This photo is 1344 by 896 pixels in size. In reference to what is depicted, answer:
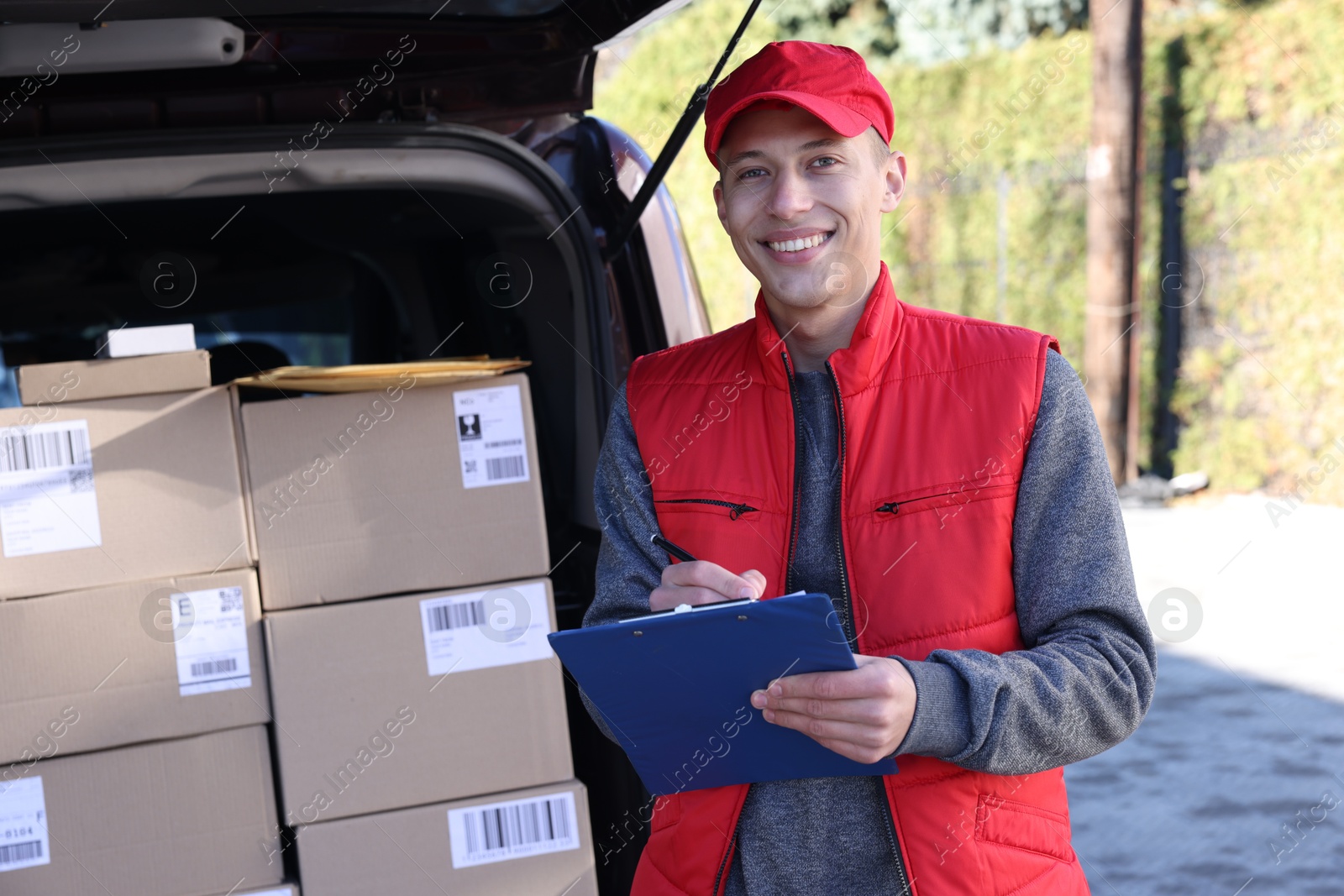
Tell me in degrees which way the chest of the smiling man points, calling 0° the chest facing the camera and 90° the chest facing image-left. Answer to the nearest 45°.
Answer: approximately 0°

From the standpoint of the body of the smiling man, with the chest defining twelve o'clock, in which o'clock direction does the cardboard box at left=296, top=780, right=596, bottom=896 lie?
The cardboard box is roughly at 4 o'clock from the smiling man.

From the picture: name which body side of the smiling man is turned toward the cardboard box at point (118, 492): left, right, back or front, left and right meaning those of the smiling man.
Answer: right

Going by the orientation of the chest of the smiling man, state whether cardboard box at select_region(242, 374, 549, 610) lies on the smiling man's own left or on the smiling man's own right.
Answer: on the smiling man's own right

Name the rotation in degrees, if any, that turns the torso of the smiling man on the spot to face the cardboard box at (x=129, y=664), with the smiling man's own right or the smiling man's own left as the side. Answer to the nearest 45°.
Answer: approximately 90° to the smiling man's own right

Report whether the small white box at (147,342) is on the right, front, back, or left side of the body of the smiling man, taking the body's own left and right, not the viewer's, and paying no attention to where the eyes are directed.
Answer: right

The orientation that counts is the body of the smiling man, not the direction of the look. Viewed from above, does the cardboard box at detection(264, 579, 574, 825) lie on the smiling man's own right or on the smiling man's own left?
on the smiling man's own right

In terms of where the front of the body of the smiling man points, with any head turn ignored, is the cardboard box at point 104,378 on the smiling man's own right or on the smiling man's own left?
on the smiling man's own right
